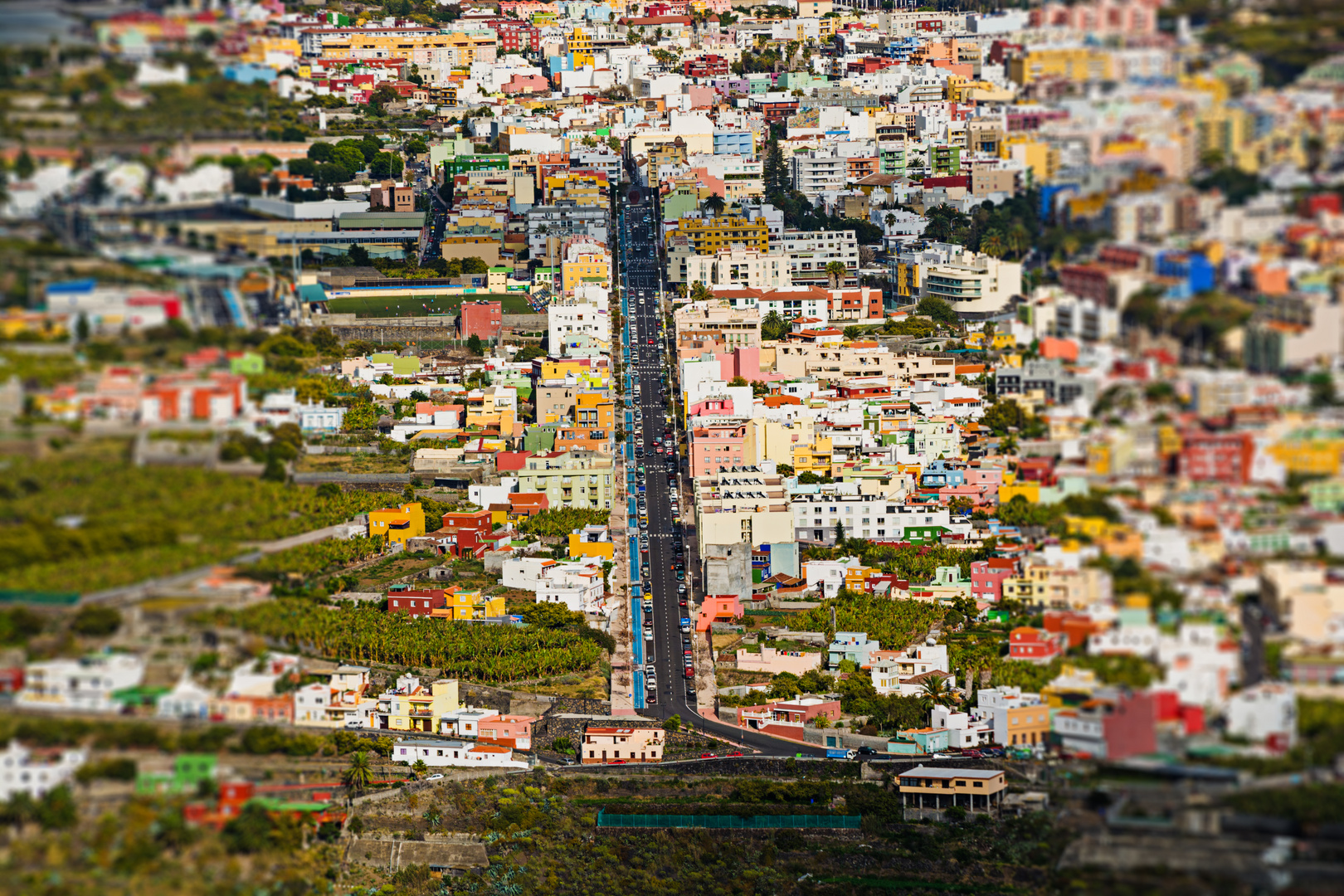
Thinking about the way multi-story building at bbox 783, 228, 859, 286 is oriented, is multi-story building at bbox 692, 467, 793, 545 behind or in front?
in front

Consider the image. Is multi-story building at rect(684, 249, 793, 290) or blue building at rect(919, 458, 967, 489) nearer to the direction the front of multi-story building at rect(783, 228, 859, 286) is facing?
the blue building

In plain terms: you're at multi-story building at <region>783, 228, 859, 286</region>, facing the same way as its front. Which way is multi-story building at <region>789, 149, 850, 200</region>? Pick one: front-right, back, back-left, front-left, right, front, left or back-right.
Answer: back

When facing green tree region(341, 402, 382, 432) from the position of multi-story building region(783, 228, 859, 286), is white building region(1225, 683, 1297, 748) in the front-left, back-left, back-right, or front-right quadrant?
front-left

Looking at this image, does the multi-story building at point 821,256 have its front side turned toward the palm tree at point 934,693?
yes

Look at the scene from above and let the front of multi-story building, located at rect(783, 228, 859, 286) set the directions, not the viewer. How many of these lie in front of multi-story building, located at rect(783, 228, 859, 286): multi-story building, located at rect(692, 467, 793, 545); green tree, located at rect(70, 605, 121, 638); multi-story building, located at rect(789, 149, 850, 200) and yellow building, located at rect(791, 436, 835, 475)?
3

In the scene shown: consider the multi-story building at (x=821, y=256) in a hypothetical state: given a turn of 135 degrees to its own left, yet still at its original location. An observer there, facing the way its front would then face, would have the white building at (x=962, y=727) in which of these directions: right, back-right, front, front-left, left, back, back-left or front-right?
back-right

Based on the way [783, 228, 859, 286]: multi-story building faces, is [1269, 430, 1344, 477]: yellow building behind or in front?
in front

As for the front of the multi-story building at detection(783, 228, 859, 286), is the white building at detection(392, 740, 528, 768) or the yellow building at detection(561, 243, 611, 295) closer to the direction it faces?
the white building

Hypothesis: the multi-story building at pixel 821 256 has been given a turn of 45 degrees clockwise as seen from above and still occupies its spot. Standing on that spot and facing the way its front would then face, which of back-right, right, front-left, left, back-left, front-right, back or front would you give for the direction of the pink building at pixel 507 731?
front-left

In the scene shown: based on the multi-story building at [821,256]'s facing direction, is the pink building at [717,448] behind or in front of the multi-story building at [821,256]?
in front

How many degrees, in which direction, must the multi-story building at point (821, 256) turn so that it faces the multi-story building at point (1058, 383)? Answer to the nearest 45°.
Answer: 0° — it already faces it

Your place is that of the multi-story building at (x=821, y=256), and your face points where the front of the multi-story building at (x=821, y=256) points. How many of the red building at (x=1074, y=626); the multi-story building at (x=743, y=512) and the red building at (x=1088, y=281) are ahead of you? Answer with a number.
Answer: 2

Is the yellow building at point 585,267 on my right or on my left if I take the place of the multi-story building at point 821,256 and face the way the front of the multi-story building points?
on my right

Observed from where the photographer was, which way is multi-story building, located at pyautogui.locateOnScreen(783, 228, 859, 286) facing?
facing the viewer

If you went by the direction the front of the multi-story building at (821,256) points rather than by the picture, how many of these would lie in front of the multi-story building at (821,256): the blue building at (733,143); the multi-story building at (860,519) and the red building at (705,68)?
1
